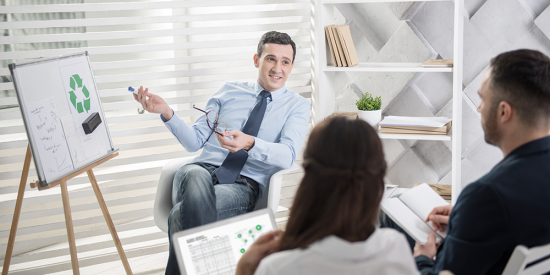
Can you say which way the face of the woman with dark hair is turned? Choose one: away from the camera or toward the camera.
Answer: away from the camera

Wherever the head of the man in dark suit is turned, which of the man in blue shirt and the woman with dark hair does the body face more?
the man in blue shirt

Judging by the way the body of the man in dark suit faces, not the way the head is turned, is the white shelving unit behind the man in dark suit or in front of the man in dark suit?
in front

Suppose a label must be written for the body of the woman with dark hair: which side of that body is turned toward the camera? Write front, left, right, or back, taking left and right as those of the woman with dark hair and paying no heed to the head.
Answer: back

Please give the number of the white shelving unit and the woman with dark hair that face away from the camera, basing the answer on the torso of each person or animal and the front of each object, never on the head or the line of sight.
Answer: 1

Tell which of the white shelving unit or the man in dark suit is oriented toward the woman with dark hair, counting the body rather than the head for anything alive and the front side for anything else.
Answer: the white shelving unit

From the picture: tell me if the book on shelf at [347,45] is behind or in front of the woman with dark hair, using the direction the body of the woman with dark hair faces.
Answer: in front

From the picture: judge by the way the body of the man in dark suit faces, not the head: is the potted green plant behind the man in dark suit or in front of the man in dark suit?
in front

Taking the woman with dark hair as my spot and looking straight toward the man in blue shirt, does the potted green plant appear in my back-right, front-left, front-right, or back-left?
front-right

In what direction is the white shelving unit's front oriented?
toward the camera

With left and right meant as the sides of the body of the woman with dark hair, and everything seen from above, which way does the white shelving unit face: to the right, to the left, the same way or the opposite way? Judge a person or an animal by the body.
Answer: the opposite way

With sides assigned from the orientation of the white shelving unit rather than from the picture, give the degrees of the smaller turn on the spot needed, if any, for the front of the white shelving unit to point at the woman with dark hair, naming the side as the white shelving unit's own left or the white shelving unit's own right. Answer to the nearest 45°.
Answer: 0° — it already faces them

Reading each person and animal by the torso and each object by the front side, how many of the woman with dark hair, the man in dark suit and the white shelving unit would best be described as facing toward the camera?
1

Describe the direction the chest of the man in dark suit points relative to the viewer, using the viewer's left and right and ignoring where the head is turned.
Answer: facing away from the viewer and to the left of the viewer

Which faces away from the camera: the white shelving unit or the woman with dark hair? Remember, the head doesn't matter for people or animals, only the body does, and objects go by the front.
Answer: the woman with dark hair

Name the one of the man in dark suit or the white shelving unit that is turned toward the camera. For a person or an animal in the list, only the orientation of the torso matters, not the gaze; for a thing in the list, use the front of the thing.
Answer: the white shelving unit

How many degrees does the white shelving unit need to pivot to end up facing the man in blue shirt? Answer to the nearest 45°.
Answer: approximately 45° to its right
